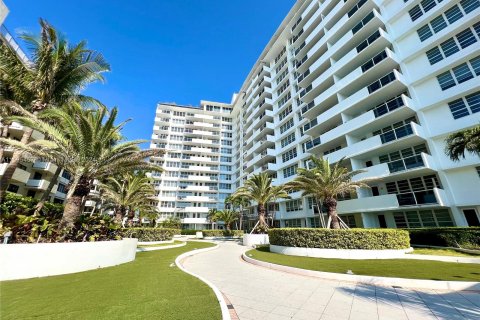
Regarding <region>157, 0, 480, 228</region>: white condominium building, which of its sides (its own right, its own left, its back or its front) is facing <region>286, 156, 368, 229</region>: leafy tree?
front

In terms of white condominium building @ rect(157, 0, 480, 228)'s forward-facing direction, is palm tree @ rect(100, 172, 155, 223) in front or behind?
in front

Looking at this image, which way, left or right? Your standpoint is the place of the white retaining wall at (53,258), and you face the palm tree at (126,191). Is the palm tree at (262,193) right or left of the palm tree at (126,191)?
right

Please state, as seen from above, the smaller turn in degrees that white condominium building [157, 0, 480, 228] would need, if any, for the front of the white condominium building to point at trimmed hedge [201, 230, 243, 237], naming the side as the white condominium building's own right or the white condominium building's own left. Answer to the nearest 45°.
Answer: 0° — it already faces it

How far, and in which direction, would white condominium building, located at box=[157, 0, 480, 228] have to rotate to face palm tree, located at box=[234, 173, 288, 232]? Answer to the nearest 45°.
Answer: approximately 45° to its right

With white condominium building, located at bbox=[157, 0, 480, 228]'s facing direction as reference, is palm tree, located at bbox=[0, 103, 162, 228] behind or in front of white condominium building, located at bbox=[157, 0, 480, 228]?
in front

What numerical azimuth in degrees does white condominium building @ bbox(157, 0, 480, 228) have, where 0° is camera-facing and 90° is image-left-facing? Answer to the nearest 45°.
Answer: approximately 45°

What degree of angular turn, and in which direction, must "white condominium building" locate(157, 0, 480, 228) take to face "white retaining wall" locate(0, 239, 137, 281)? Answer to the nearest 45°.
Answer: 0° — it already faces it

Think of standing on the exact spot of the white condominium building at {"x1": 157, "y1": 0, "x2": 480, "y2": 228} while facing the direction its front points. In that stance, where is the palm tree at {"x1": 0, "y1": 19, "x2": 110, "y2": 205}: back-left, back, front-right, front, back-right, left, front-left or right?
front
